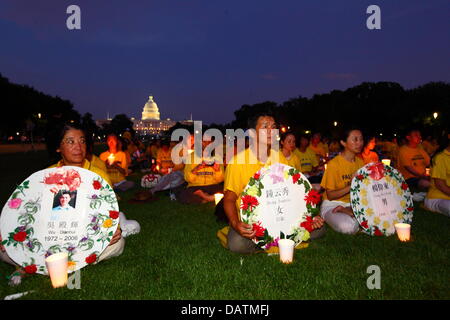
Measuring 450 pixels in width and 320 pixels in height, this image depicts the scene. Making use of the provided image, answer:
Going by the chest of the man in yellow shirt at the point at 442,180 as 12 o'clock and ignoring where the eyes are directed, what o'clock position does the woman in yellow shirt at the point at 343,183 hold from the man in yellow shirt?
The woman in yellow shirt is roughly at 3 o'clock from the man in yellow shirt.

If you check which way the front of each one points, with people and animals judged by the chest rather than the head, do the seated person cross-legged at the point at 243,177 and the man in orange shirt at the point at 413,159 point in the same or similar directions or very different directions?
same or similar directions

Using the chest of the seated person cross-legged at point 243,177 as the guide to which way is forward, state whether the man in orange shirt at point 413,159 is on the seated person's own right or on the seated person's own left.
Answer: on the seated person's own left

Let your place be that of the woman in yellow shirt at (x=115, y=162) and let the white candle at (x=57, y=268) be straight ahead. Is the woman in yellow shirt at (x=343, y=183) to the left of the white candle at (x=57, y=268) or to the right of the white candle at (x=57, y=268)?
left

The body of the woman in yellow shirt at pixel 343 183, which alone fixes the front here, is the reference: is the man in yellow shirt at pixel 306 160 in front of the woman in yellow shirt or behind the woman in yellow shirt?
behind

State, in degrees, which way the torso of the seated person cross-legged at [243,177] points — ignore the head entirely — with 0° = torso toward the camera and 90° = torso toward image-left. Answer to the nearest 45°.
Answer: approximately 315°

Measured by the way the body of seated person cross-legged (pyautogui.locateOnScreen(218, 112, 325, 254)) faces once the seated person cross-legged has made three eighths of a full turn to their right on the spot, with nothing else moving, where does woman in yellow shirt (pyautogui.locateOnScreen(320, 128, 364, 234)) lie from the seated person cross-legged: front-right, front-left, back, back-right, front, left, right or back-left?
back-right

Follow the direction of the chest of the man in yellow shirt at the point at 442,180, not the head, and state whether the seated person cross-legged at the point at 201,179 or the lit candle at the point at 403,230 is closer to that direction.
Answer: the lit candle

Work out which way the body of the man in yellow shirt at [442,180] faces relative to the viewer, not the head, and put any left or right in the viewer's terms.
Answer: facing the viewer and to the right of the viewer

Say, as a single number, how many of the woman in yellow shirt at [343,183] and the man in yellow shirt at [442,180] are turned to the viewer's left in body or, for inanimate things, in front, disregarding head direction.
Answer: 0

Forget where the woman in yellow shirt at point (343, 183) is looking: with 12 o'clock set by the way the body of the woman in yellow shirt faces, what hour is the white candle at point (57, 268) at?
The white candle is roughly at 3 o'clock from the woman in yellow shirt.

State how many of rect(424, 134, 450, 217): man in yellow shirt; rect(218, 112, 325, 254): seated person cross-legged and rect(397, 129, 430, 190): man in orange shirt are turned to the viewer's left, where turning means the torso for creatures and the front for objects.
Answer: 0

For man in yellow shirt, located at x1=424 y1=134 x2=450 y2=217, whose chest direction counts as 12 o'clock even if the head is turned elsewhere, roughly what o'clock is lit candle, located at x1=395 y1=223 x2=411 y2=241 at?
The lit candle is roughly at 2 o'clock from the man in yellow shirt.

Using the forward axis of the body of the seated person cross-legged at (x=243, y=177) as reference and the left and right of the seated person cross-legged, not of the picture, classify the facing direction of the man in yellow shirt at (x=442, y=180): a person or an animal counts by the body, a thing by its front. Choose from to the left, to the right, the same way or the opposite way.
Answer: the same way

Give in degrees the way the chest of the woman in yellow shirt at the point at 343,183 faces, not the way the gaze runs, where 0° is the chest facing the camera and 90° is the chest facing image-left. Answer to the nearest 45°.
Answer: approximately 315°

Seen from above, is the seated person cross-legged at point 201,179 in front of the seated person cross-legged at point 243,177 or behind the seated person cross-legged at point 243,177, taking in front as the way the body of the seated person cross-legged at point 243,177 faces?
behind

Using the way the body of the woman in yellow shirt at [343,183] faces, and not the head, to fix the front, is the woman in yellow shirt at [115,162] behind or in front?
behind

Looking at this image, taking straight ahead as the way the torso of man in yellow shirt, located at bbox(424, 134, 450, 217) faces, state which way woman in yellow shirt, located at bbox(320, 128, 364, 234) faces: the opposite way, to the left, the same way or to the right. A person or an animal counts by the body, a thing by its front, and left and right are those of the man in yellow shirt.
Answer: the same way
